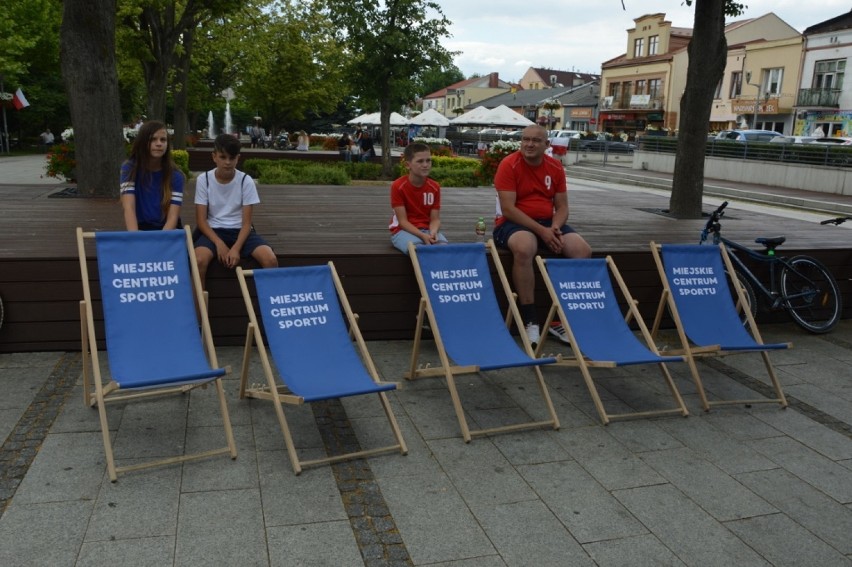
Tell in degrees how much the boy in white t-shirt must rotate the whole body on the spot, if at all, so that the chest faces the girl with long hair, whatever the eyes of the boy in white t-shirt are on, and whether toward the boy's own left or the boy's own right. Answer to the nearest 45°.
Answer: approximately 90° to the boy's own right

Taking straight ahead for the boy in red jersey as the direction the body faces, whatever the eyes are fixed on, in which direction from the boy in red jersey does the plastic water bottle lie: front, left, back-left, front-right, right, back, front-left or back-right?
left

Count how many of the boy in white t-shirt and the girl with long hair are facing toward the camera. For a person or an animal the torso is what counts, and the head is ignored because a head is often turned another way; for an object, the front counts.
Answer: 2

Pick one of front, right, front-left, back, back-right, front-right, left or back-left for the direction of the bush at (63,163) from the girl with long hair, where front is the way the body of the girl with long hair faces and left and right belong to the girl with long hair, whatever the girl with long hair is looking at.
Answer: back

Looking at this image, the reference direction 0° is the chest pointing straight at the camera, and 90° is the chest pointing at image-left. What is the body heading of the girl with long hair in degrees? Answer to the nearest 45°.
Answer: approximately 0°

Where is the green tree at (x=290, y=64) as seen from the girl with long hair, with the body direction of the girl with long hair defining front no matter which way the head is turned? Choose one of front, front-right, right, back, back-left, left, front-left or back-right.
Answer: back

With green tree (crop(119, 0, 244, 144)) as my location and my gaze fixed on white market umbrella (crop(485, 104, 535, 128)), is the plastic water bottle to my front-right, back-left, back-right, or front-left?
back-right

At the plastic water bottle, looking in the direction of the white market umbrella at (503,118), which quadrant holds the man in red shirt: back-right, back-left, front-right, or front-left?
back-right

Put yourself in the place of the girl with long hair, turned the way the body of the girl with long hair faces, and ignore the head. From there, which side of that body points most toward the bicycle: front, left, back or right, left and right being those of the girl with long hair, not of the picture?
left

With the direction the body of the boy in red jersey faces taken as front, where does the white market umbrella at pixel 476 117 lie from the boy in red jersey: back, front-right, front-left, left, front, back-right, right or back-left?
back-left

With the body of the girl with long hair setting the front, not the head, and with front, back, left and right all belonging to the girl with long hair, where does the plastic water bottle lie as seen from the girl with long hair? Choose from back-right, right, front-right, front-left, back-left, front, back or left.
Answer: left
